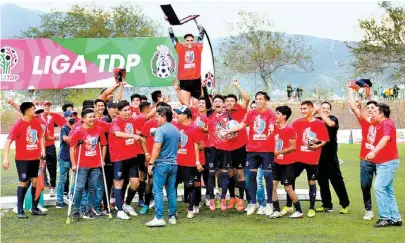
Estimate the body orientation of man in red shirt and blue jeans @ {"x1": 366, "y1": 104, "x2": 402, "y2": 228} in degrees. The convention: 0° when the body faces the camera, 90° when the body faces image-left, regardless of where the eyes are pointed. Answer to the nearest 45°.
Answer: approximately 90°

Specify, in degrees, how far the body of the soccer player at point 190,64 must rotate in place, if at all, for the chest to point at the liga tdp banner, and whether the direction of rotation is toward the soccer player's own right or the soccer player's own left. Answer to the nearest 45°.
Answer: approximately 135° to the soccer player's own right

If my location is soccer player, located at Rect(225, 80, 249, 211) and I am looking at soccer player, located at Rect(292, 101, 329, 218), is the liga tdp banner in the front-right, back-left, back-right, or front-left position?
back-left

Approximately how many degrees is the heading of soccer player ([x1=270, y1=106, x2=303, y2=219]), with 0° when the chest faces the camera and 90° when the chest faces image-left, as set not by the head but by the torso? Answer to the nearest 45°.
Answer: approximately 45°

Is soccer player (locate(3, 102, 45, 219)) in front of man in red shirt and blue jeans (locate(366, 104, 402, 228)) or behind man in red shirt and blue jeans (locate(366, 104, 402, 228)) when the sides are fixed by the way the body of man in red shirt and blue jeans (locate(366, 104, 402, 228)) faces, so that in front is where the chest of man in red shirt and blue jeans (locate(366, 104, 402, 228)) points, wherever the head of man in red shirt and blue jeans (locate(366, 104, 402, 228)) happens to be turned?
in front

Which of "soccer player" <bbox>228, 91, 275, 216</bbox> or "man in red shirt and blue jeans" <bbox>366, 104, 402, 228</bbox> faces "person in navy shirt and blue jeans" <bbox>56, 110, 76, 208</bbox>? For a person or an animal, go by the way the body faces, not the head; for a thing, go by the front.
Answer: "man in red shirt and blue jeans" <bbox>366, 104, 402, 228</bbox>

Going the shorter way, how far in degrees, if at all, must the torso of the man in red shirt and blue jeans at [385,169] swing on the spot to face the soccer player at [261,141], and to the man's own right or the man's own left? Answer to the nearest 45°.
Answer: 0° — they already face them
